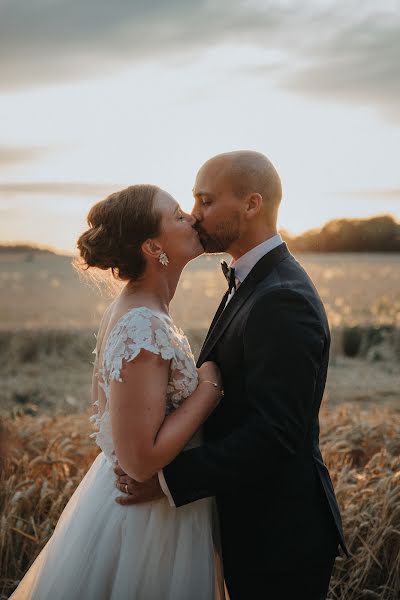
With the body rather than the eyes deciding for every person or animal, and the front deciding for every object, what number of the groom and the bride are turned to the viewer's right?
1

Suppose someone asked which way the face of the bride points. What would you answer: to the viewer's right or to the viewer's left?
to the viewer's right

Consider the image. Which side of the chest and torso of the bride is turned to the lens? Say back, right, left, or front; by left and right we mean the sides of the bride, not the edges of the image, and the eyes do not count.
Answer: right

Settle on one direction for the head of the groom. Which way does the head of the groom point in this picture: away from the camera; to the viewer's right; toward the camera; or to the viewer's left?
to the viewer's left

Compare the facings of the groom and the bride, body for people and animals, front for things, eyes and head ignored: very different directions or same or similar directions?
very different directions

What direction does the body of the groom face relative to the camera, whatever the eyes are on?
to the viewer's left
